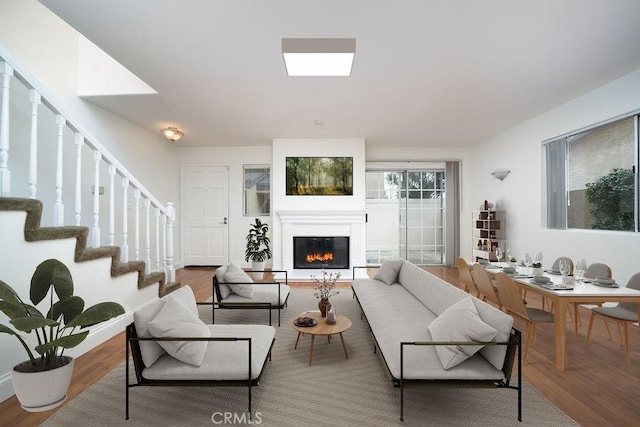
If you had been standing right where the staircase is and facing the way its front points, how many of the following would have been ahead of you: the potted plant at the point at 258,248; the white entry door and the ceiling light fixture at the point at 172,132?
3

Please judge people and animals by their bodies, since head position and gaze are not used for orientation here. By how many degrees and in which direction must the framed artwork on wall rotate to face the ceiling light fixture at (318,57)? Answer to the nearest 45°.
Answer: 0° — it already faces it

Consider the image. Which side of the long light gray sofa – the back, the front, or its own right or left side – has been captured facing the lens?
left

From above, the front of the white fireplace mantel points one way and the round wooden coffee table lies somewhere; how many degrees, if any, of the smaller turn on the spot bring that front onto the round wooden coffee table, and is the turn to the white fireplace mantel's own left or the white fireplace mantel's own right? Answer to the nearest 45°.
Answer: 0° — it already faces it

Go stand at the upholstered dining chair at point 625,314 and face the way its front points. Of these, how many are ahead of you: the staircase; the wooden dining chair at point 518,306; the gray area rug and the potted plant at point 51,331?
4

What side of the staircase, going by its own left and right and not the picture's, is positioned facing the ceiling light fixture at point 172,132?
front

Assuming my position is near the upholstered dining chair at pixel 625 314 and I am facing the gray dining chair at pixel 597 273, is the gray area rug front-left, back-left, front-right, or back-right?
back-left

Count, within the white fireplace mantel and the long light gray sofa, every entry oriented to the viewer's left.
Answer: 1

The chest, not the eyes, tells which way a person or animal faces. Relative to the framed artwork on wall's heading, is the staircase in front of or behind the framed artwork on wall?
in front

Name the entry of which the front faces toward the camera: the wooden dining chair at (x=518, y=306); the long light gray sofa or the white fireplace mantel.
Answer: the white fireplace mantel

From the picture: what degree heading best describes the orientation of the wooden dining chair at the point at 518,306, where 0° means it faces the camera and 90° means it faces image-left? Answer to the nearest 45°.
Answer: approximately 225°

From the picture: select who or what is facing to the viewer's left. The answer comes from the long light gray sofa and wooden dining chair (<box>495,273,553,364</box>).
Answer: the long light gray sofa

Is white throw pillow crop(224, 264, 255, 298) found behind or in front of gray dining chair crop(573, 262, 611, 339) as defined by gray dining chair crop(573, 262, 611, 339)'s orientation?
in front

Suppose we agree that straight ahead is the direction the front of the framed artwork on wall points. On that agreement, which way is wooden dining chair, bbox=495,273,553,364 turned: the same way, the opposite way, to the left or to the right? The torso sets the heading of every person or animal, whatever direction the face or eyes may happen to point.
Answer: to the left
